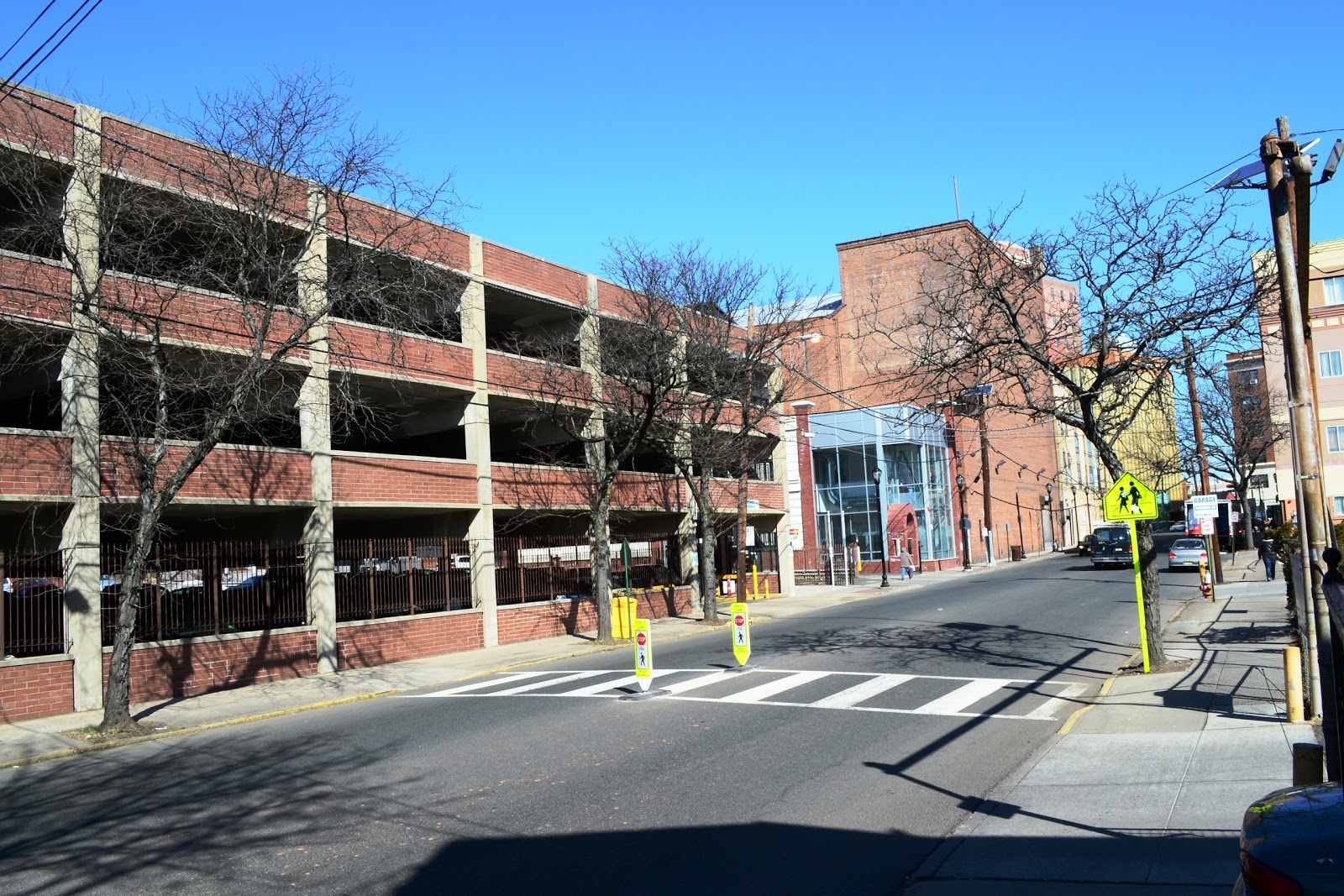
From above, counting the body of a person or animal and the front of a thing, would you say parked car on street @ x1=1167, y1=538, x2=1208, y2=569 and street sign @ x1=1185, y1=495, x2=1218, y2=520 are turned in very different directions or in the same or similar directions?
very different directions

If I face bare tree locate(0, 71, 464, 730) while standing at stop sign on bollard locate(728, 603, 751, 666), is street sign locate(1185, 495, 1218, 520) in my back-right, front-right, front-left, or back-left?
back-right

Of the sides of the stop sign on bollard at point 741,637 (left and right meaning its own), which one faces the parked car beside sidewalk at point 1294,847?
front

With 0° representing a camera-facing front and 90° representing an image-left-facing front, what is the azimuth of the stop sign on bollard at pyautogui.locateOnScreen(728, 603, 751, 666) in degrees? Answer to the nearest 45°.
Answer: approximately 0°

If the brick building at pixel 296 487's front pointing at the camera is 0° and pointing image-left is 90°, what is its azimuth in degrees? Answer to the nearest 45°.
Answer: approximately 315°

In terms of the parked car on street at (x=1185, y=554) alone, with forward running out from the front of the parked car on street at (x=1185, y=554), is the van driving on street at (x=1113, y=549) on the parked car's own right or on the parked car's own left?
on the parked car's own left

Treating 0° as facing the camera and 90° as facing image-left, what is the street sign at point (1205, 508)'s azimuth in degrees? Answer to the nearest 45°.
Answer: approximately 0°

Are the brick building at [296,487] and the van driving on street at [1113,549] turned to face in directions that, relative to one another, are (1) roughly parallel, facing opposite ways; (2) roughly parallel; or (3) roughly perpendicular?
roughly perpendicular

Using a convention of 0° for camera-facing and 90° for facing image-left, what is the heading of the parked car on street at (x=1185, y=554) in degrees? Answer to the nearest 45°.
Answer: approximately 180°
